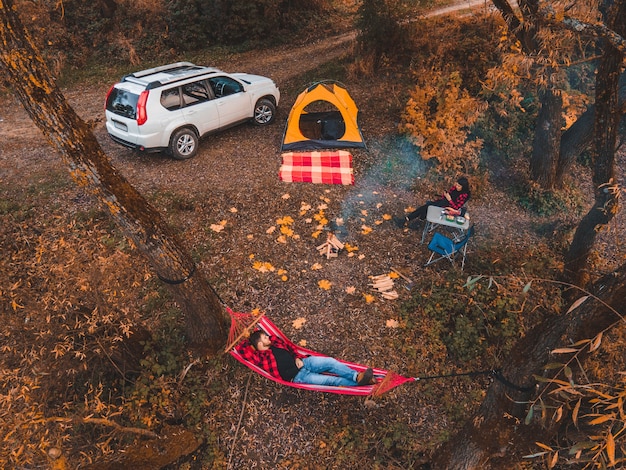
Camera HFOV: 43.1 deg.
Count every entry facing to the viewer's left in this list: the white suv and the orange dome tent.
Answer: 0

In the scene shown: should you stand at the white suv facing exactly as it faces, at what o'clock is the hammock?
The hammock is roughly at 4 o'clock from the white suv.

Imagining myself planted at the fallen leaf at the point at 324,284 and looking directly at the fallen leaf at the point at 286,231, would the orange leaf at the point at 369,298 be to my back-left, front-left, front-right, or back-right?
back-right

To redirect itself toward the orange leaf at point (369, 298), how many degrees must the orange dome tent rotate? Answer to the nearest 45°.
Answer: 0° — it already faces it

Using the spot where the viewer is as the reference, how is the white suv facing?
facing away from the viewer and to the right of the viewer

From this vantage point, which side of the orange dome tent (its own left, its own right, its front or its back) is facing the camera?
front

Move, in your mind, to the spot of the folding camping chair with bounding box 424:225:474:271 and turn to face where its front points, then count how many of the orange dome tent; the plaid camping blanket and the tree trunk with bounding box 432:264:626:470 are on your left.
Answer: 1

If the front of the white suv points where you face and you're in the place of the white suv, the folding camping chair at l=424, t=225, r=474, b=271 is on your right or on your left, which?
on your right

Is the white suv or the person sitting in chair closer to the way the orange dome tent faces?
the person sitting in chair
